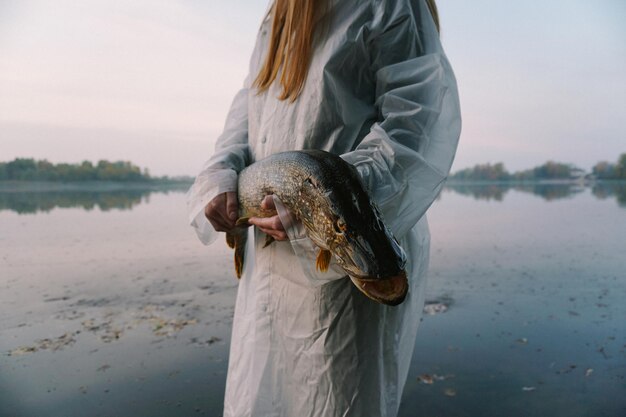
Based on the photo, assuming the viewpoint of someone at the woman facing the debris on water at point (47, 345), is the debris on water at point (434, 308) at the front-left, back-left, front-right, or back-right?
front-right

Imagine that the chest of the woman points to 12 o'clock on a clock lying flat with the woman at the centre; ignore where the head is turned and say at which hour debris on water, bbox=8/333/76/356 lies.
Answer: The debris on water is roughly at 3 o'clock from the woman.

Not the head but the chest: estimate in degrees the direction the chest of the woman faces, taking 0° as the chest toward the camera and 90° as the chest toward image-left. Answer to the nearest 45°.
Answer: approximately 45°

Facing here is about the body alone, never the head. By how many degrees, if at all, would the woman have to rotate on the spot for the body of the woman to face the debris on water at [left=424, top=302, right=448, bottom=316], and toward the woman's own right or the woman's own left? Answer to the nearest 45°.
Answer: approximately 135° to the woman's own right
